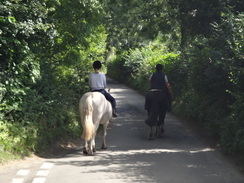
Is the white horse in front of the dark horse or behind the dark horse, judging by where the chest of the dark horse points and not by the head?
behind

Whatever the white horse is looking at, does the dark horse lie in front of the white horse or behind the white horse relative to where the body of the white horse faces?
in front

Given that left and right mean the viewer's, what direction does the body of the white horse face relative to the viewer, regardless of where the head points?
facing away from the viewer and to the right of the viewer

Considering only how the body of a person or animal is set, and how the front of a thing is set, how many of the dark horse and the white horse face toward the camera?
0

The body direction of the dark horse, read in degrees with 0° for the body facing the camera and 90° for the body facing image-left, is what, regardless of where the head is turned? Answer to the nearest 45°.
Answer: approximately 180°
